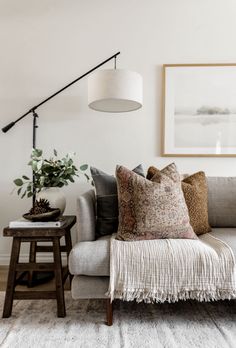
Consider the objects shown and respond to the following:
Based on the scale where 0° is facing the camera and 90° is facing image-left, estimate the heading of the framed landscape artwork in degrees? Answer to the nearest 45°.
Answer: approximately 0°

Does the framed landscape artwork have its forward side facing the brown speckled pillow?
yes

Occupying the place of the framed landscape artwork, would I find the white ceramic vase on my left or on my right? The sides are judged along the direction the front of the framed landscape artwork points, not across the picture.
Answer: on my right

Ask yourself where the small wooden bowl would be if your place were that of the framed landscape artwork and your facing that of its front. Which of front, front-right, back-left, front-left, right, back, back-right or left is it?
front-right

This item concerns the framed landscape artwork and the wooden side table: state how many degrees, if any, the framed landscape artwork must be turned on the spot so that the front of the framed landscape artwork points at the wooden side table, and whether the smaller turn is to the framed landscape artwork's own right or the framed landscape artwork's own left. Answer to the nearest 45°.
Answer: approximately 45° to the framed landscape artwork's own right

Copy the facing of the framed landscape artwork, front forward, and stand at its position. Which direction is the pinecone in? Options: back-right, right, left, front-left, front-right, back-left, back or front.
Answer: front-right

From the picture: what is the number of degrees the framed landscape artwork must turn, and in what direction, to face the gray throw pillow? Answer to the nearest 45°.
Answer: approximately 45° to its right
